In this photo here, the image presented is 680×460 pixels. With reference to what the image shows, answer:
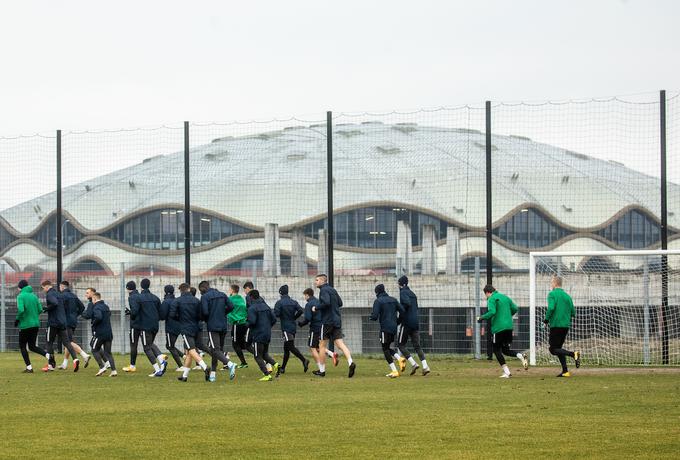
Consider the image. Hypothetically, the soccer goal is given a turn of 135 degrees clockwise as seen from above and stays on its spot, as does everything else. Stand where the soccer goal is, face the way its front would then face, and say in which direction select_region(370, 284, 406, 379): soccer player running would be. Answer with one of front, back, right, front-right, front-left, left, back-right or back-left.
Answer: left
